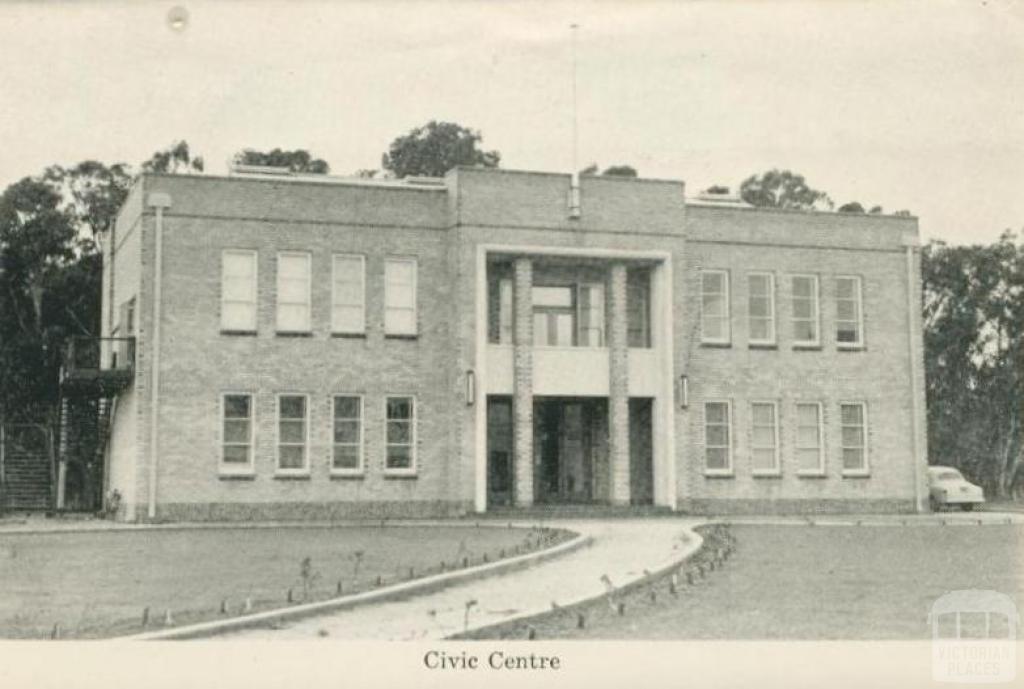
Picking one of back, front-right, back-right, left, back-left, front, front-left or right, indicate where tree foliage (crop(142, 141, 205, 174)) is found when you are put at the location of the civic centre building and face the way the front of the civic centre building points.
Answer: back-right

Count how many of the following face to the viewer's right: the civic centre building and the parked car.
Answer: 1

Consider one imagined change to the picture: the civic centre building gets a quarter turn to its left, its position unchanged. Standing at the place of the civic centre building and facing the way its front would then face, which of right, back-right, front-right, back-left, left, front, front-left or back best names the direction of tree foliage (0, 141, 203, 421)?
back-left

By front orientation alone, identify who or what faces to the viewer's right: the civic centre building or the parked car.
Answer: the parked car

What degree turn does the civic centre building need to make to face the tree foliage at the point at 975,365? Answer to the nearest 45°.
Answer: approximately 135° to its left

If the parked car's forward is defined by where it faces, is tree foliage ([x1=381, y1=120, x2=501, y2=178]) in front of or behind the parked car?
behind

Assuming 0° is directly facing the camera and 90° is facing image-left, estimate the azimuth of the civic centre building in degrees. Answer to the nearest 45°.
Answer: approximately 0°

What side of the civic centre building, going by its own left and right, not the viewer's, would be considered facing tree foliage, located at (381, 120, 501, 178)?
back
